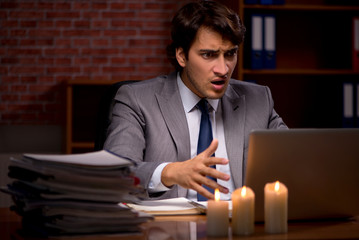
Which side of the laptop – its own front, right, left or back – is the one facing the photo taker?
back

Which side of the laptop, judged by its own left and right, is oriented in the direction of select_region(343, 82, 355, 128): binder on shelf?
front

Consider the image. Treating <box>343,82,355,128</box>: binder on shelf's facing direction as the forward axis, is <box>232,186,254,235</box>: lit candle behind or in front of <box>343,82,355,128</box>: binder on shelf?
in front

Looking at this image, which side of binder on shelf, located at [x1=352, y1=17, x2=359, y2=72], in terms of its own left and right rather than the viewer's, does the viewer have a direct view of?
front

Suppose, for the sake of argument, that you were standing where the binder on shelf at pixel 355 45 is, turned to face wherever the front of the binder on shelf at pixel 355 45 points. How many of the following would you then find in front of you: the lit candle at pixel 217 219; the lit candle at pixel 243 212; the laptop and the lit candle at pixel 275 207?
4

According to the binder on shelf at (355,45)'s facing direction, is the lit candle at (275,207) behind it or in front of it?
in front

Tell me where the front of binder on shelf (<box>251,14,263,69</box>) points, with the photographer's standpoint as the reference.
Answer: facing the viewer

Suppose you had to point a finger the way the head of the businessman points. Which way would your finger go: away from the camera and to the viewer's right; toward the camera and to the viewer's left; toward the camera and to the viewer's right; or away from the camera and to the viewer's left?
toward the camera and to the viewer's right

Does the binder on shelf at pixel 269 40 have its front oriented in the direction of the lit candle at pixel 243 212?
yes

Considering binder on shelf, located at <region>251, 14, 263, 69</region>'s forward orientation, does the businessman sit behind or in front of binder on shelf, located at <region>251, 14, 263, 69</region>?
in front
